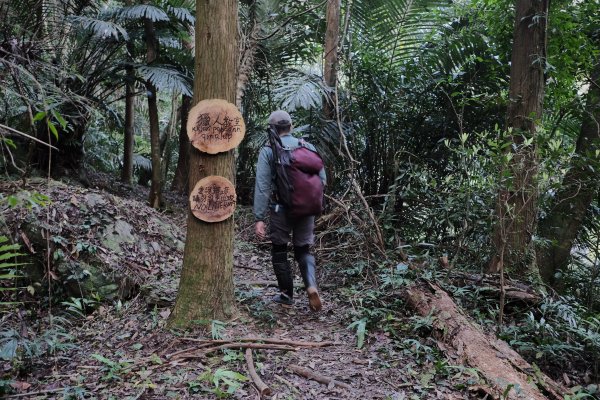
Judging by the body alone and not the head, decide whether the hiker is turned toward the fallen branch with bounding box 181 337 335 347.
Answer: no

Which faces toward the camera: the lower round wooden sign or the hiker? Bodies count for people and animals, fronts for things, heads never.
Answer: the lower round wooden sign

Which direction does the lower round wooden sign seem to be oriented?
toward the camera

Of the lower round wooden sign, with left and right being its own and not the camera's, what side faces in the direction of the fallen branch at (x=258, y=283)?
back

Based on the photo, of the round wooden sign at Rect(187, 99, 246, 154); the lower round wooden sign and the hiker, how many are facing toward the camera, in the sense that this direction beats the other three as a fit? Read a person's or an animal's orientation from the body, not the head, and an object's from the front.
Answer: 2

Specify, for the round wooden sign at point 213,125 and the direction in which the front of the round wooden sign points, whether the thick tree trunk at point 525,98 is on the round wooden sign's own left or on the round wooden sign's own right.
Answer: on the round wooden sign's own left

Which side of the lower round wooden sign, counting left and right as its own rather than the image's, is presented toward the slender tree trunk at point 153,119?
back

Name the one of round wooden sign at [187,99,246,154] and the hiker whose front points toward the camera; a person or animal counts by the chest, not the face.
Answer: the round wooden sign

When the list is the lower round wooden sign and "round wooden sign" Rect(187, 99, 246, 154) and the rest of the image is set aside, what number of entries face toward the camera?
2

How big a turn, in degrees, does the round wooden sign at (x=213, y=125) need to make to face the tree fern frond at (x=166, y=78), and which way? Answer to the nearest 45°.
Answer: approximately 180°

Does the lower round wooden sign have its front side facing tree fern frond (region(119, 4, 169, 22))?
no

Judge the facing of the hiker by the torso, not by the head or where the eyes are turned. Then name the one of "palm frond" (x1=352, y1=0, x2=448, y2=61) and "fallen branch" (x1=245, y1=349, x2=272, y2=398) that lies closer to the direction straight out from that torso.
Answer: the palm frond

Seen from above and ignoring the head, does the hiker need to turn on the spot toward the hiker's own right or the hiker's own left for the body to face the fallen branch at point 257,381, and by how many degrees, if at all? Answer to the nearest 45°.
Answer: approximately 135° to the hiker's own left

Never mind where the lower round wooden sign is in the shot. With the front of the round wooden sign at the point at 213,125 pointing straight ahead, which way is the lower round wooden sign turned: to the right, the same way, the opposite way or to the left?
the same way

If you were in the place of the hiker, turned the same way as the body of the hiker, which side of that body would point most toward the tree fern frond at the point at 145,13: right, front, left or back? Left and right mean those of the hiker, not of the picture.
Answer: front

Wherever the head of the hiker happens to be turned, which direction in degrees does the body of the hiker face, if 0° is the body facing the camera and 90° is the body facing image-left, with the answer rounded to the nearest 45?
approximately 135°

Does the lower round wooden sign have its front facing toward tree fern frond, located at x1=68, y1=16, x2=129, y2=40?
no
